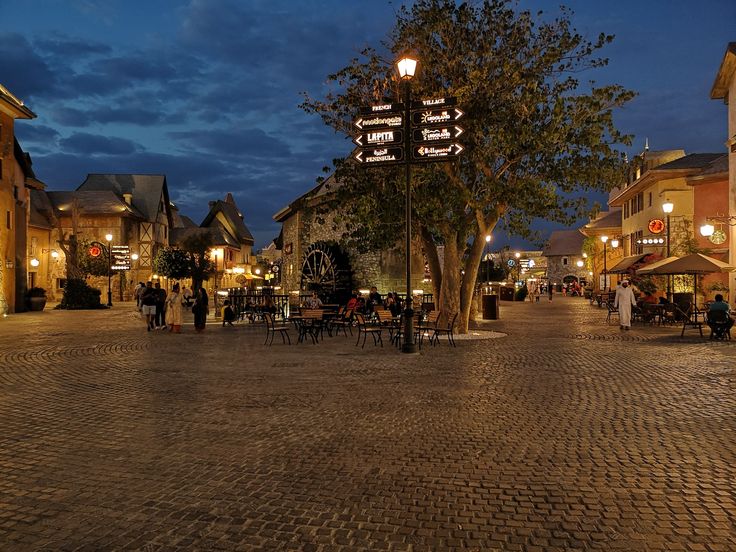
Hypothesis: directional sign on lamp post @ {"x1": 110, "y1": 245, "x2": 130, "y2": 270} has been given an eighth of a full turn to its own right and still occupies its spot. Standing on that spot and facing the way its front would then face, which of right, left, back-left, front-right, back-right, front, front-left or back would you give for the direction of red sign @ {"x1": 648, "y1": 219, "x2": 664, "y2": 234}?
left

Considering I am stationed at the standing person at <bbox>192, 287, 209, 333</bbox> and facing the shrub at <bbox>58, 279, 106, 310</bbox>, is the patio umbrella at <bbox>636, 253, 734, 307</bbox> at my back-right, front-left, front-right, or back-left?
back-right

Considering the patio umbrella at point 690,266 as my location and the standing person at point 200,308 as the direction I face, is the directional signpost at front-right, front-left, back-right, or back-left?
front-left

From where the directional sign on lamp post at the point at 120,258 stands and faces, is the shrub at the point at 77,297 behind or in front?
in front

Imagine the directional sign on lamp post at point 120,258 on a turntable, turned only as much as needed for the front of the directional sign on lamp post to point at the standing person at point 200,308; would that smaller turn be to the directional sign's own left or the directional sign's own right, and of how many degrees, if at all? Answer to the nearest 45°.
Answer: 0° — it already faces them

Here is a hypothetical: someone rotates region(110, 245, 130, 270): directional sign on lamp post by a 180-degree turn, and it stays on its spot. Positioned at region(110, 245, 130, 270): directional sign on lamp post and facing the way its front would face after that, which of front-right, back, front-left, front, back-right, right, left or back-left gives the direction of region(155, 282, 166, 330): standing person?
back

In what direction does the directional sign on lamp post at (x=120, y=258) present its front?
toward the camera

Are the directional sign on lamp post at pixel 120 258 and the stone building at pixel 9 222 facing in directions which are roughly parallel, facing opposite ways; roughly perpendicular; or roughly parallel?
roughly perpendicular

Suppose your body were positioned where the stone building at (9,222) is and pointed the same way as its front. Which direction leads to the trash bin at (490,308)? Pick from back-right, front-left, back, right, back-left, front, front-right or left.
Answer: front-right

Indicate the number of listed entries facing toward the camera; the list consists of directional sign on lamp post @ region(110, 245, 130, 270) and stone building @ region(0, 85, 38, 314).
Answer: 1

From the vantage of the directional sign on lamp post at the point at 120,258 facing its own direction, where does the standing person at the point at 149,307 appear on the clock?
The standing person is roughly at 12 o'clock from the directional sign on lamp post.

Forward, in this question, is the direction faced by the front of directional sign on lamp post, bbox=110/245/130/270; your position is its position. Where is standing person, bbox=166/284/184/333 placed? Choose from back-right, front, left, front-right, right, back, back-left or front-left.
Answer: front

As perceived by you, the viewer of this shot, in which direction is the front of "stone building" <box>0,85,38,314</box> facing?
facing to the right of the viewer

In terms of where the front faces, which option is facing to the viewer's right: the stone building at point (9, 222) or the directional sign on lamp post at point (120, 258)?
the stone building

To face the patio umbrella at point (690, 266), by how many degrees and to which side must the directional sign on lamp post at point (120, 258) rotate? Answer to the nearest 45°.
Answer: approximately 45° to its left
